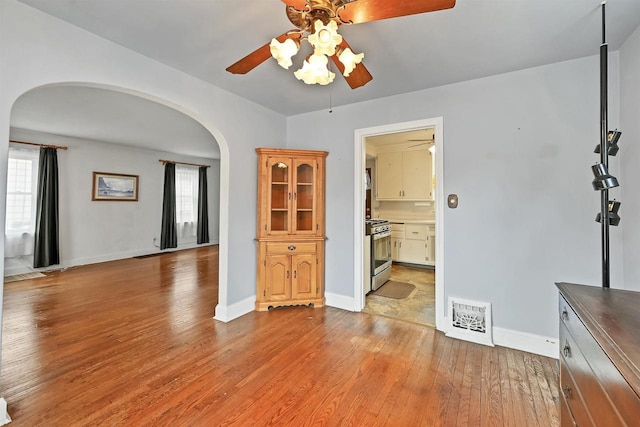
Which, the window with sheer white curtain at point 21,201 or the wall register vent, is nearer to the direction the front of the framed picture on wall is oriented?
the wall register vent

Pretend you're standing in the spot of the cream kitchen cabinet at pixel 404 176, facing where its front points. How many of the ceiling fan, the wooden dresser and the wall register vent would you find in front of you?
3

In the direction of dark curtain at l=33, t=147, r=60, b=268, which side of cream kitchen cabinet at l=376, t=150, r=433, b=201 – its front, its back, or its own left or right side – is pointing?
right

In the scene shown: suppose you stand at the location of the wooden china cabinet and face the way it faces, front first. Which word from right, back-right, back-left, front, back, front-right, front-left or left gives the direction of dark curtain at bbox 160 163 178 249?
back-right

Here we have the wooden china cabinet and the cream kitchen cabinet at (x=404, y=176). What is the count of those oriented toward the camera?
2

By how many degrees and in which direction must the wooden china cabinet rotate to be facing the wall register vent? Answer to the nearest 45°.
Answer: approximately 45° to its left

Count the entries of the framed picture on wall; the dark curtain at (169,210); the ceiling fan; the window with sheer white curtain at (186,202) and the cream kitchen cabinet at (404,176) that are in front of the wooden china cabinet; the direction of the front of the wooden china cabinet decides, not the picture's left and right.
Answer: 1

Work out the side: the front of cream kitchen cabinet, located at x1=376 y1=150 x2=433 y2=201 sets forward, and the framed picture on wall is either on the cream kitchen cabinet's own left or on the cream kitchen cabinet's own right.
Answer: on the cream kitchen cabinet's own right

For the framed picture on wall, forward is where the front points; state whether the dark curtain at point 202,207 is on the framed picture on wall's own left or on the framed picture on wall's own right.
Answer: on the framed picture on wall's own left

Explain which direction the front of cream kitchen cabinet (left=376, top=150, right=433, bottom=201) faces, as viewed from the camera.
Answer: facing the viewer
